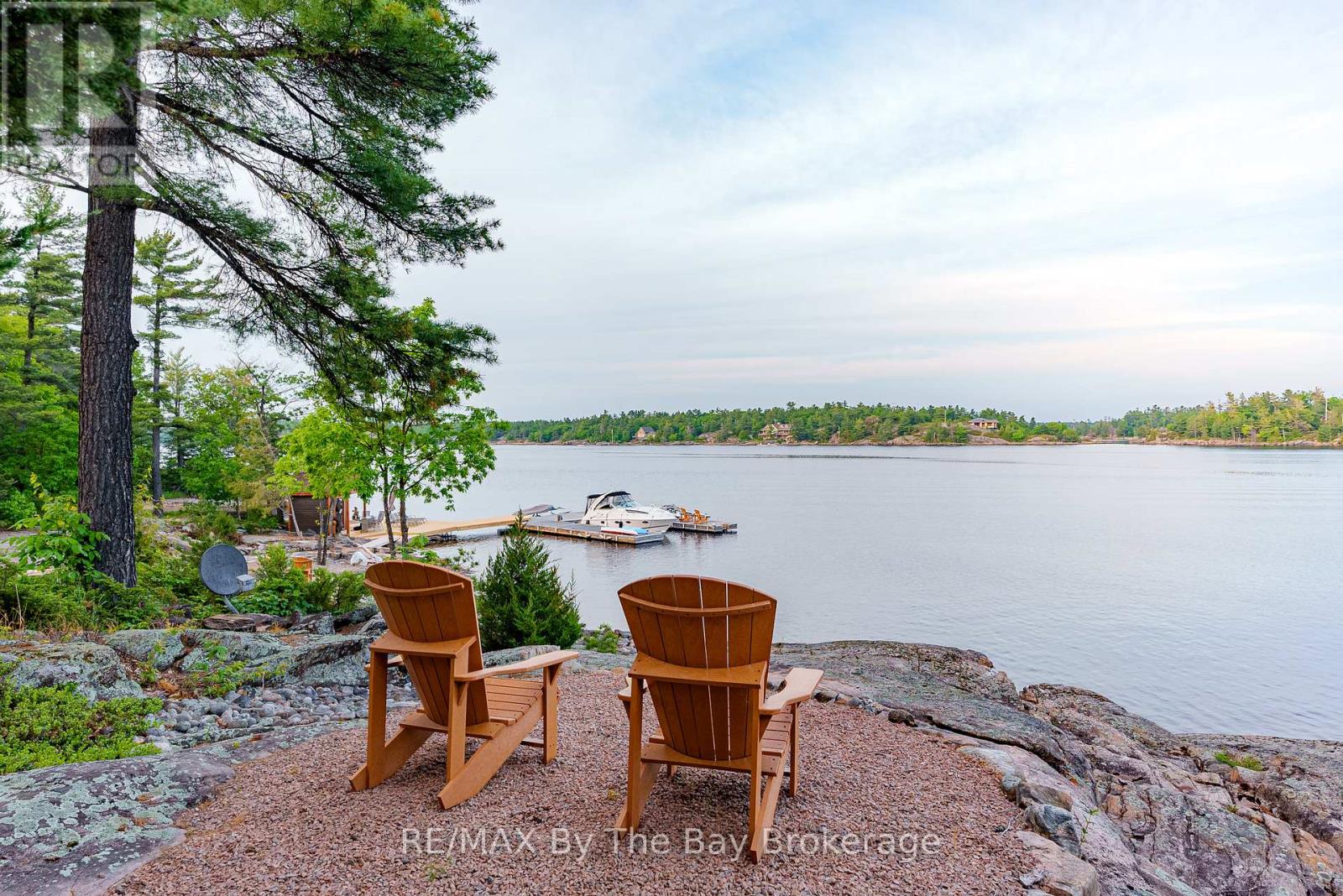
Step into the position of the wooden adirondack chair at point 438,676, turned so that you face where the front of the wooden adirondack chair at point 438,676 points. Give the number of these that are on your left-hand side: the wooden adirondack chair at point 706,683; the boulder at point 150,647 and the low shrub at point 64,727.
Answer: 2

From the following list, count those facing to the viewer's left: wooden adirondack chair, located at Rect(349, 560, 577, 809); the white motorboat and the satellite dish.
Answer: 0

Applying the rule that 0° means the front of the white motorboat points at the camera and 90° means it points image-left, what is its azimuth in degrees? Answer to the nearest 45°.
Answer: approximately 315°

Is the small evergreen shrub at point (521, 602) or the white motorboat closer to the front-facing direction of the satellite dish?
the small evergreen shrub

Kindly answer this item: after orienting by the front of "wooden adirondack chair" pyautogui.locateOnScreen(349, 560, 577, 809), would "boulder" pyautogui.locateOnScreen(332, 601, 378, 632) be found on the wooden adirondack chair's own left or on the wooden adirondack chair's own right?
on the wooden adirondack chair's own left

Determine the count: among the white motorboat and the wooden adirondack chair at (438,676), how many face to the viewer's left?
0

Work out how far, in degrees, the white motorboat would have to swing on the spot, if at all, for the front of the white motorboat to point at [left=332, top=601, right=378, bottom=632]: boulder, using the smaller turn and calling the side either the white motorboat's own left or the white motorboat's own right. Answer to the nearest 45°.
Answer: approximately 45° to the white motorboat's own right

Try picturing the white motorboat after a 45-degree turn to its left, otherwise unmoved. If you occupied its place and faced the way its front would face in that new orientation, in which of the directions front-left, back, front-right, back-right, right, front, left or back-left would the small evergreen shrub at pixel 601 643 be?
right

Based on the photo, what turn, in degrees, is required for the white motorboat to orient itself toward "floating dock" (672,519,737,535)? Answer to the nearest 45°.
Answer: approximately 45° to its left

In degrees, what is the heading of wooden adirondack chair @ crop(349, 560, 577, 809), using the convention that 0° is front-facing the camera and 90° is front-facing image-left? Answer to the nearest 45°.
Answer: approximately 225°

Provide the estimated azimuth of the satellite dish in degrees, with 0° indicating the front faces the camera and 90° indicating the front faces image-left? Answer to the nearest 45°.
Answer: approximately 315°

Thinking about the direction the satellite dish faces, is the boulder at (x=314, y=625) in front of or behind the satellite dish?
in front

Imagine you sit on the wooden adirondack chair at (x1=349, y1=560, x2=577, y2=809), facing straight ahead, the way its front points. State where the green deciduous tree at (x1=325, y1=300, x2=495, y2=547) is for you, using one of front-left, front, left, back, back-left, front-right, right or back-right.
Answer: front-left

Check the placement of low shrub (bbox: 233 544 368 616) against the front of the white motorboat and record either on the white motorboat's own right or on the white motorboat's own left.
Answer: on the white motorboat's own right

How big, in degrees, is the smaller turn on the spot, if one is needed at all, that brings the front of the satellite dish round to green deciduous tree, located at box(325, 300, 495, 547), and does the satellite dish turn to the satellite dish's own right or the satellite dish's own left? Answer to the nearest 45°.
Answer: approximately 90° to the satellite dish's own left

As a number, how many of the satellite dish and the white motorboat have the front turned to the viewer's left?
0

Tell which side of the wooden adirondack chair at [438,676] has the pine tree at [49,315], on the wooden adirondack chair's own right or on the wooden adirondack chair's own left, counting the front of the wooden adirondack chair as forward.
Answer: on the wooden adirondack chair's own left
